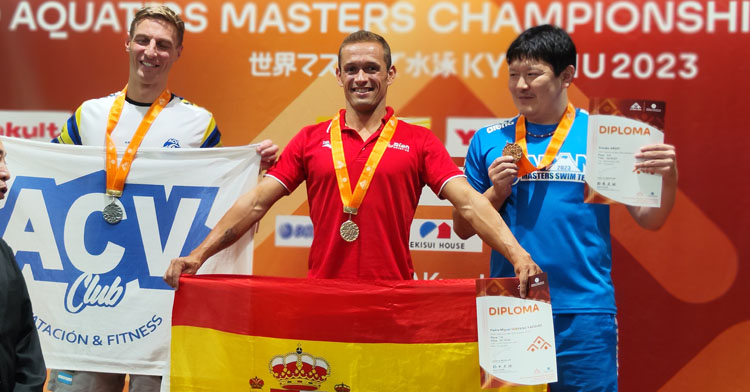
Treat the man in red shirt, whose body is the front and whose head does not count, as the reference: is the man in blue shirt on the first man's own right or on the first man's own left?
on the first man's own left

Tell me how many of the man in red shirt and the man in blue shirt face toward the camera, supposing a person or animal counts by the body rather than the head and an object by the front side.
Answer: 2

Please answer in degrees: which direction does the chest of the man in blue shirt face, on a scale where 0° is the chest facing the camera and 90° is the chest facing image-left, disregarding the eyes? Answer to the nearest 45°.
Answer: approximately 0°

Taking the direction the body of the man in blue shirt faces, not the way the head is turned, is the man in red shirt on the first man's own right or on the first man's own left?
on the first man's own right
